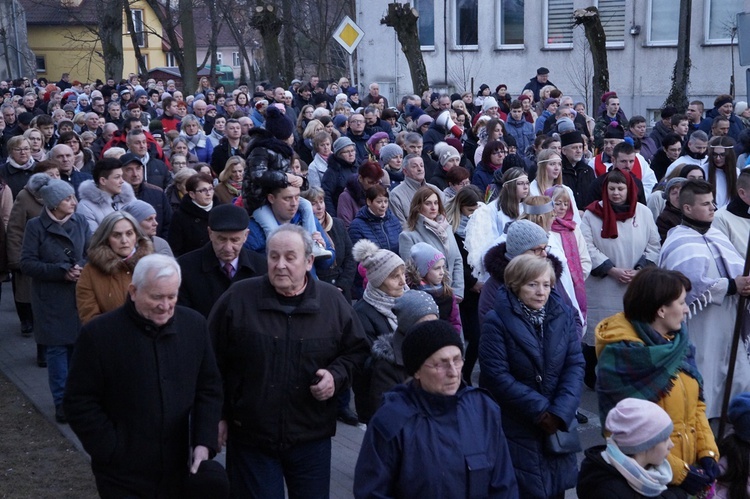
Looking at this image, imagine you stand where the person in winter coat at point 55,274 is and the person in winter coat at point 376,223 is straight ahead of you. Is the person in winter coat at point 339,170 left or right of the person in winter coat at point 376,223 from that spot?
left

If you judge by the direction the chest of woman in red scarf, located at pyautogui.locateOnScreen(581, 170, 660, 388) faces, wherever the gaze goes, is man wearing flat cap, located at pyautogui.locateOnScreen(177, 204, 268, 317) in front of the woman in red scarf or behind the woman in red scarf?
in front

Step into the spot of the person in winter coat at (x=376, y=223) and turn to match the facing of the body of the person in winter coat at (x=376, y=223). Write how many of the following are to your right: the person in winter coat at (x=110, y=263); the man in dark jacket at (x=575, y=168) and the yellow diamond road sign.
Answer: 1

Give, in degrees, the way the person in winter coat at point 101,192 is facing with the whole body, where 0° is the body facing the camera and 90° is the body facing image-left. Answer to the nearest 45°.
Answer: approximately 315°

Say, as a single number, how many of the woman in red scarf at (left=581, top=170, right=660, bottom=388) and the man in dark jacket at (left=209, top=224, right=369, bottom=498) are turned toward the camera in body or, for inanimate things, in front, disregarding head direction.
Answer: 2

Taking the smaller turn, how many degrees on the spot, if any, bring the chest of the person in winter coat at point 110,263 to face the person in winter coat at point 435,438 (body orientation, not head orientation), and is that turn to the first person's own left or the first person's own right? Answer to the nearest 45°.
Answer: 0° — they already face them

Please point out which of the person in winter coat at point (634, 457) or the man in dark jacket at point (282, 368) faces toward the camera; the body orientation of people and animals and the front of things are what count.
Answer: the man in dark jacket

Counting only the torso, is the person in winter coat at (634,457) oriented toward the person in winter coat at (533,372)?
no

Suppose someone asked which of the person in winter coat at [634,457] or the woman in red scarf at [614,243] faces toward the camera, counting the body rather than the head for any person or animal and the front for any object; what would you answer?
the woman in red scarf

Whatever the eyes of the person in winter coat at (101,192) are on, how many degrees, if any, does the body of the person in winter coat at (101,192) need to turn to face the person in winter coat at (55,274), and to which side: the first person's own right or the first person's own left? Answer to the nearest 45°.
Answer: approximately 90° to the first person's own right

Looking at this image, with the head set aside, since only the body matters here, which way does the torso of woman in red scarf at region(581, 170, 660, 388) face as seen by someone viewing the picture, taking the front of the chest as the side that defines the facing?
toward the camera

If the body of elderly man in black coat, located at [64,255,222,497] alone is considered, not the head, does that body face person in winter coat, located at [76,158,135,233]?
no

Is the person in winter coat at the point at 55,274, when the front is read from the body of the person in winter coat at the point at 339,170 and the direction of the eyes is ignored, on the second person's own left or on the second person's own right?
on the second person's own right

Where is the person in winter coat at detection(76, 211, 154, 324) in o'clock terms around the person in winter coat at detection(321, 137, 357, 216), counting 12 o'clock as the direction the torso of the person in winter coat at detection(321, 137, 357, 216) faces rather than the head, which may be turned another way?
the person in winter coat at detection(76, 211, 154, 324) is roughly at 2 o'clock from the person in winter coat at detection(321, 137, 357, 216).

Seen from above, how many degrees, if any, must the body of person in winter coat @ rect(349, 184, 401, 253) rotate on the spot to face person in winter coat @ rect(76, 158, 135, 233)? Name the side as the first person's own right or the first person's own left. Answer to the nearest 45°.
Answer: approximately 135° to the first person's own right

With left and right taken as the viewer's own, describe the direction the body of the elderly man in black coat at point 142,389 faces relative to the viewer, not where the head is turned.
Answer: facing the viewer and to the right of the viewer

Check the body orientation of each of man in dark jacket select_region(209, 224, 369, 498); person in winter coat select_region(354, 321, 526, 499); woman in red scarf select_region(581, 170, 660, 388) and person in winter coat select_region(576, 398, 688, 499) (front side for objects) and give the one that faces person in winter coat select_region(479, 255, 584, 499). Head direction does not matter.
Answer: the woman in red scarf

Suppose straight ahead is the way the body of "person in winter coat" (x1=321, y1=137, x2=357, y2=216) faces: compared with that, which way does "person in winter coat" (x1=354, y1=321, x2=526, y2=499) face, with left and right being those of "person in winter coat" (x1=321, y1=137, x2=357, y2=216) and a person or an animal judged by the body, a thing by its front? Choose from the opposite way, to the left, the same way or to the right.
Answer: the same way

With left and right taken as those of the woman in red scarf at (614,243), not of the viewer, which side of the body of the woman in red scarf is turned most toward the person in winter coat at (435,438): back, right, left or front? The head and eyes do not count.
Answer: front
